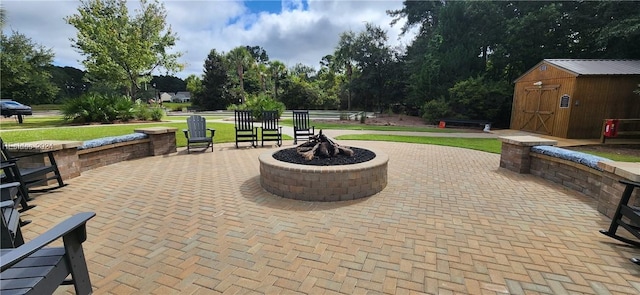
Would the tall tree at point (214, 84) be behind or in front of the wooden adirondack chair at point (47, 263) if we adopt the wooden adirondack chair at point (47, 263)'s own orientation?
in front

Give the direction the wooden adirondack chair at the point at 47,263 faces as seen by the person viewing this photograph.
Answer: facing away from the viewer and to the right of the viewer

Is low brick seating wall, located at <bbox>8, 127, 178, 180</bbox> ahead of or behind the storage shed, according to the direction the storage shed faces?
ahead

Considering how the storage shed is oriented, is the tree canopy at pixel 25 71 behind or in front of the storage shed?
in front

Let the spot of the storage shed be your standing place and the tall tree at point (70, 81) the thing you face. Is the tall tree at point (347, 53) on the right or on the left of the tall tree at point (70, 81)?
right

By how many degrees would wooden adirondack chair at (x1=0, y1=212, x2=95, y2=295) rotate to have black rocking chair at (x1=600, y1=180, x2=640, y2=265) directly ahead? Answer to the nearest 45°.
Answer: approximately 90° to its right

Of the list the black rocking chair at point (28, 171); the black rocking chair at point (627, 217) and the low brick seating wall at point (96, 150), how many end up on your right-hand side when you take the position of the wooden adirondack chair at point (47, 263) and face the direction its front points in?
1

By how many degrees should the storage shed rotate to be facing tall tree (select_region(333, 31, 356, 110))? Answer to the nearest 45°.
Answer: approximately 90° to its right

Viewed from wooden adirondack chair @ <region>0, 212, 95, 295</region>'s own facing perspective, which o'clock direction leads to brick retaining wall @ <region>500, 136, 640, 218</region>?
The brick retaining wall is roughly at 2 o'clock from the wooden adirondack chair.

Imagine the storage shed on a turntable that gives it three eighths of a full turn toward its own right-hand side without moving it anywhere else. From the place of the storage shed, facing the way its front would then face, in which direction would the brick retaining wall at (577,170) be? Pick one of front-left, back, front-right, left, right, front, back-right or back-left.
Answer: back

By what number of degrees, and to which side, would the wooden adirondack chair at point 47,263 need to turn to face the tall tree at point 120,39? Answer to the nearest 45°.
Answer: approximately 45° to its left

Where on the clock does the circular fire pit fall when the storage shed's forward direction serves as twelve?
The circular fire pit is roughly at 11 o'clock from the storage shed.

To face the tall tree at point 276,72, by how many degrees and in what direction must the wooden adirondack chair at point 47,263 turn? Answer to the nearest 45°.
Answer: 0° — it already faces it
